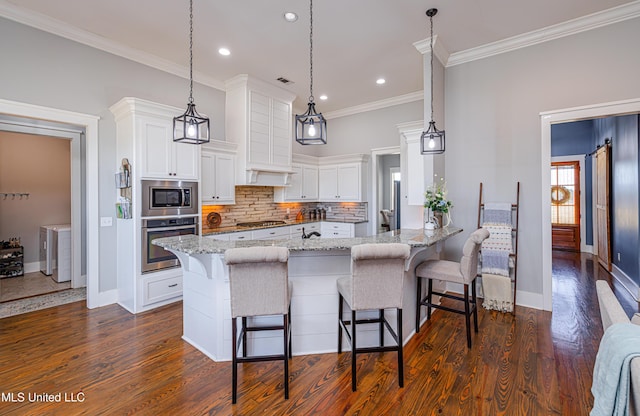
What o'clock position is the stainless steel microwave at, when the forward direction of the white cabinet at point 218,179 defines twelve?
The stainless steel microwave is roughly at 3 o'clock from the white cabinet.

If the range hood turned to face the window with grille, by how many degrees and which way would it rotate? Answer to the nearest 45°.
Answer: approximately 45° to its left

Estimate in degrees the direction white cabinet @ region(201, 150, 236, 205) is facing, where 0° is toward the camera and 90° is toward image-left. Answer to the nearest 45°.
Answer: approximately 315°

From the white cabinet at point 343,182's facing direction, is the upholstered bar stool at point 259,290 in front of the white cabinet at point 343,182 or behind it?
in front

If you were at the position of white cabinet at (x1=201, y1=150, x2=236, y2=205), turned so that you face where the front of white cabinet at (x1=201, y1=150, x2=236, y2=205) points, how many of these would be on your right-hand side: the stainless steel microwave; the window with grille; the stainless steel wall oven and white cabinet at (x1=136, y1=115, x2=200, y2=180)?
3

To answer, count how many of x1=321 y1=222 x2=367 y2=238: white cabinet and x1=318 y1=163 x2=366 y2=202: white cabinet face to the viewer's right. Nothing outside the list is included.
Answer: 0

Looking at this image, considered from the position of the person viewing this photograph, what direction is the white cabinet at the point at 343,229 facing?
facing the viewer and to the left of the viewer

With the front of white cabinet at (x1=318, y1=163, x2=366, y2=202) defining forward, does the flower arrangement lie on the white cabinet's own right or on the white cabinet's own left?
on the white cabinet's own left

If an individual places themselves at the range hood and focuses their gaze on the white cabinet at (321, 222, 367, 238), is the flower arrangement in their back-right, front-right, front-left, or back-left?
front-right

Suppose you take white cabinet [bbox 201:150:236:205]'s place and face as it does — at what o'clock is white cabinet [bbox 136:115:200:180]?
white cabinet [bbox 136:115:200:180] is roughly at 3 o'clock from white cabinet [bbox 201:150:236:205].

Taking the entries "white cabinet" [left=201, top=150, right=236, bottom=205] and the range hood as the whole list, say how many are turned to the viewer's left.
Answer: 0

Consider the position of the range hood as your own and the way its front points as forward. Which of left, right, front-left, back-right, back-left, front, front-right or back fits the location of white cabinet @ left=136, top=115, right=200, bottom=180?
right

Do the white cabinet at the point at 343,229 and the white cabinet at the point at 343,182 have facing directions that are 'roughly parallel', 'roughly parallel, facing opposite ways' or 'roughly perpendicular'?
roughly parallel

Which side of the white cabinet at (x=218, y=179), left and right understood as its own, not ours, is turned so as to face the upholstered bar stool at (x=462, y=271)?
front
